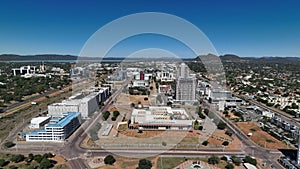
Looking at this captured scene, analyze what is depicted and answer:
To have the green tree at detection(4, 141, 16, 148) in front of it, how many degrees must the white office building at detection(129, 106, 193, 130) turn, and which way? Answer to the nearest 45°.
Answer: approximately 45° to its right

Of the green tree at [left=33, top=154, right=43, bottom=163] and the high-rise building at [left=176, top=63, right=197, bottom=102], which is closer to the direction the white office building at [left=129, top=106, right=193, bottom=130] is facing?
the green tree

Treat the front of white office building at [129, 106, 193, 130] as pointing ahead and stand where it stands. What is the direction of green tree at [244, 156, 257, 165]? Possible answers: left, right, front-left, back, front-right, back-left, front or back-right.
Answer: front-left

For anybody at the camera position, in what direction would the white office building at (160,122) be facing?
facing the viewer

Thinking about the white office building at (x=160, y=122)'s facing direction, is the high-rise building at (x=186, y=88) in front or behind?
behind

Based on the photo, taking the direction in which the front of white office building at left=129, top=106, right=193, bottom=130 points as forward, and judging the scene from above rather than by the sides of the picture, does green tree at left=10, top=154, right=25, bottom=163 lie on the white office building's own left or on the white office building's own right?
on the white office building's own right

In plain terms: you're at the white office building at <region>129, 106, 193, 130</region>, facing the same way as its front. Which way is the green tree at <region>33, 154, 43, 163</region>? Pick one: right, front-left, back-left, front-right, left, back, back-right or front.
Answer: front-right

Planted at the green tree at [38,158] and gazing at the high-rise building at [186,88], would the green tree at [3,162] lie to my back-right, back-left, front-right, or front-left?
back-left

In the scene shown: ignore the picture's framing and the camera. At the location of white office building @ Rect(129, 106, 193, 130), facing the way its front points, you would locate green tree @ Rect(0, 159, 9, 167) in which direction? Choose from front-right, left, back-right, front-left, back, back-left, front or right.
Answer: front-right

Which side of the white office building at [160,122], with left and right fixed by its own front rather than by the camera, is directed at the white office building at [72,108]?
right

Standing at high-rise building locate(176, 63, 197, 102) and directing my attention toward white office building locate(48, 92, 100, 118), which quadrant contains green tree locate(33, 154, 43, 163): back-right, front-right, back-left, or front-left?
front-left

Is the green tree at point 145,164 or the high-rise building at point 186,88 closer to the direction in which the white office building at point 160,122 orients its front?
the green tree
